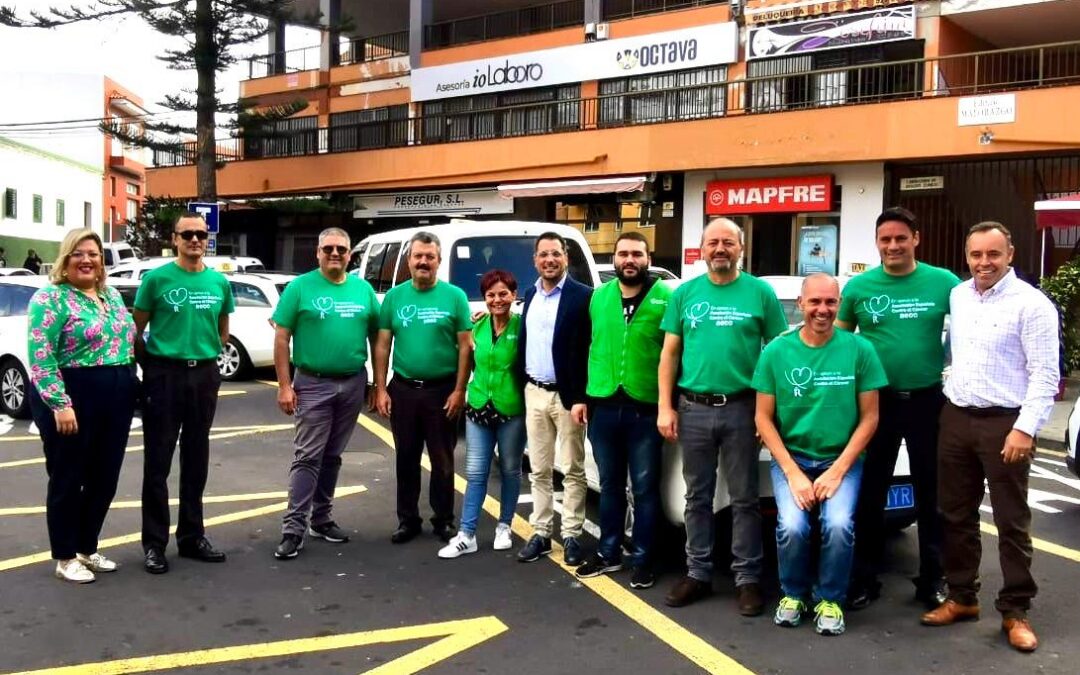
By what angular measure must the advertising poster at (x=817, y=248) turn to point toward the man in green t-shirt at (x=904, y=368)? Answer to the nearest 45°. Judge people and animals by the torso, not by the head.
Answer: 0° — it already faces them

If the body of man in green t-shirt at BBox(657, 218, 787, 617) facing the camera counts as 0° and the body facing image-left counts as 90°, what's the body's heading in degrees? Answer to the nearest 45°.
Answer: approximately 0°

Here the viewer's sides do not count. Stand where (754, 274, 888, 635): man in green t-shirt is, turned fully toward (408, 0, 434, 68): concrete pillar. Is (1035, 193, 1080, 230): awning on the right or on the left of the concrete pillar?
right

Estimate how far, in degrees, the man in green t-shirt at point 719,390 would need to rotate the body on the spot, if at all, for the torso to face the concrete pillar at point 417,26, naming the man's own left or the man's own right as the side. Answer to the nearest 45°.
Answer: approximately 180°

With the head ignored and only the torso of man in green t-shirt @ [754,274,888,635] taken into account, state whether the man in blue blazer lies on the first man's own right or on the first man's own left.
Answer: on the first man's own right

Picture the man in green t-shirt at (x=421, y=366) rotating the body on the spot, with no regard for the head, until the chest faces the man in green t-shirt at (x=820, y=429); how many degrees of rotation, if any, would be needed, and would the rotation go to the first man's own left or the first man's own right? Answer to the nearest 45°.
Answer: approximately 45° to the first man's own left

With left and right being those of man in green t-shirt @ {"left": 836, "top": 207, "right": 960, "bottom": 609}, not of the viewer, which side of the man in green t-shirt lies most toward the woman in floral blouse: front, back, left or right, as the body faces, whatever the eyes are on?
right

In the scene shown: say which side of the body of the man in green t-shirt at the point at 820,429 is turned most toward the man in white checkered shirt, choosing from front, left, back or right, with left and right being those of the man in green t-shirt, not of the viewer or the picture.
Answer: left

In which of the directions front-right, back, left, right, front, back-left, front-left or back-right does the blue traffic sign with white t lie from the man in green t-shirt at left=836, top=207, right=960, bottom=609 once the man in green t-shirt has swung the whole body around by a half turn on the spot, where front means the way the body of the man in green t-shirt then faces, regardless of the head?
front-left
